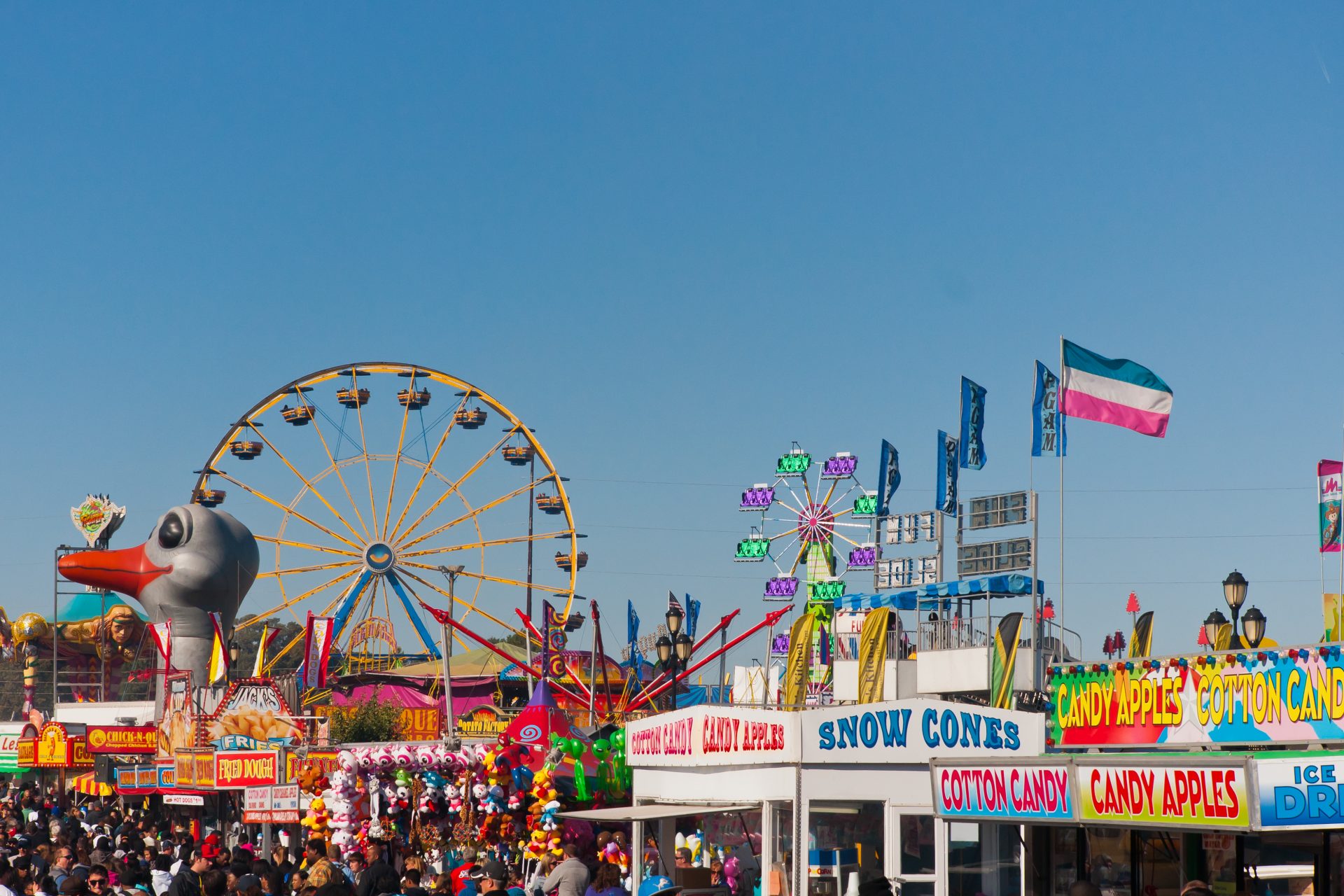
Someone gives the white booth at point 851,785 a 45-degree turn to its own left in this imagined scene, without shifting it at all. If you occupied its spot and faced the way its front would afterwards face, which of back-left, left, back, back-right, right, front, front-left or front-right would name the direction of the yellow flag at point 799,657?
back

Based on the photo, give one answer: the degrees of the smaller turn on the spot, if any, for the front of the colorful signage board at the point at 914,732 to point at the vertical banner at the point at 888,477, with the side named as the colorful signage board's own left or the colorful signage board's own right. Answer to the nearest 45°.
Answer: approximately 180°

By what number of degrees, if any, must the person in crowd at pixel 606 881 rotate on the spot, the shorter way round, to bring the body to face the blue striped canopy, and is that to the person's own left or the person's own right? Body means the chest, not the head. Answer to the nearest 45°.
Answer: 0° — they already face it

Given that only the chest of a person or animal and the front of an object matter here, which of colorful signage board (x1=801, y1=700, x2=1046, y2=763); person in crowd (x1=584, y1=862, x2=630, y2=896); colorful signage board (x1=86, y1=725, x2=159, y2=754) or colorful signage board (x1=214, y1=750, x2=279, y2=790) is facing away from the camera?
the person in crowd

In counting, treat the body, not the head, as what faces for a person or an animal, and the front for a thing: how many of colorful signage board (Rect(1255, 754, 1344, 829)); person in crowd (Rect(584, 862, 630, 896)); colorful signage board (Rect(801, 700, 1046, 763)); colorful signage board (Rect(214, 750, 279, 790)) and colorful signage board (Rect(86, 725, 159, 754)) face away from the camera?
1

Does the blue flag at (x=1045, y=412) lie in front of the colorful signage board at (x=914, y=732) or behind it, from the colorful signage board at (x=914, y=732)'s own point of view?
behind

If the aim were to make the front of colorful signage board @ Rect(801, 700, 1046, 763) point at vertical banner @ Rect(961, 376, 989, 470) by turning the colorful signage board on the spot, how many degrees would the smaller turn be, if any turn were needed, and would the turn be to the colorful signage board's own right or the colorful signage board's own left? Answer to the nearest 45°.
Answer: approximately 180°

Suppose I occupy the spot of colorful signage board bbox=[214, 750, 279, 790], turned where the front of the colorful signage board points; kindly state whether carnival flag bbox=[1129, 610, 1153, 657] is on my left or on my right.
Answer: on my left

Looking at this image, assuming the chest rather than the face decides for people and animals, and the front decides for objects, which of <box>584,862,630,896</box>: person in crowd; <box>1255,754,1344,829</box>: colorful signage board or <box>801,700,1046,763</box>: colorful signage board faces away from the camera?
the person in crowd

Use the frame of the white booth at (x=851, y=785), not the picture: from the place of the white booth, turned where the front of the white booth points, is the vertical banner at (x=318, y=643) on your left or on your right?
on your right

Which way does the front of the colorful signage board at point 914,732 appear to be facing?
toward the camera

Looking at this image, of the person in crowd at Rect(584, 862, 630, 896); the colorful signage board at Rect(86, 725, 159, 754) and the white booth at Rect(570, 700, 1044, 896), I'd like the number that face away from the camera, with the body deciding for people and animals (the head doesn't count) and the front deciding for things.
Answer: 1
